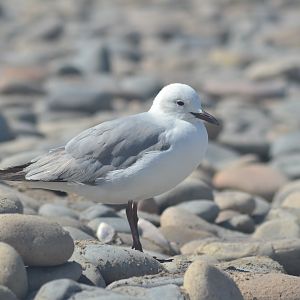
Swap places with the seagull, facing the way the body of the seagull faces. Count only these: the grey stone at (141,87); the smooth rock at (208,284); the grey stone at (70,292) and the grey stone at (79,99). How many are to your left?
2

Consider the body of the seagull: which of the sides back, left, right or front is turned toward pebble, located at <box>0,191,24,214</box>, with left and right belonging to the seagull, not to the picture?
back

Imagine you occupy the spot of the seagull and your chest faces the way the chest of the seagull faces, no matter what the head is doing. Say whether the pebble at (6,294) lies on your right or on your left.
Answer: on your right

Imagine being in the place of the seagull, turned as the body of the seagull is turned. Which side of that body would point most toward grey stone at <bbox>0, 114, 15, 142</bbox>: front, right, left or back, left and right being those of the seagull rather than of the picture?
left

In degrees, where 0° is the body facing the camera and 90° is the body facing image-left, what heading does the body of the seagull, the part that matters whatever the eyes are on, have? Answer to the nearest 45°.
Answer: approximately 270°

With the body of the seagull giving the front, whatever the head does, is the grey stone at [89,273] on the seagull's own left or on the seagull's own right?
on the seagull's own right

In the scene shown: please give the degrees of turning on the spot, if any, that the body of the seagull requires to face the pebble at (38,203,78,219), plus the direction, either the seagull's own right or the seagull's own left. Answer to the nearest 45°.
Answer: approximately 135° to the seagull's own left

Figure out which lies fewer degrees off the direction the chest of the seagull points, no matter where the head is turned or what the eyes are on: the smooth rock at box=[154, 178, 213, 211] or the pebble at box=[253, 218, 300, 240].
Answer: the pebble

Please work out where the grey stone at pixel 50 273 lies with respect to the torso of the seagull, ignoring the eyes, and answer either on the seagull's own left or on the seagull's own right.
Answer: on the seagull's own right

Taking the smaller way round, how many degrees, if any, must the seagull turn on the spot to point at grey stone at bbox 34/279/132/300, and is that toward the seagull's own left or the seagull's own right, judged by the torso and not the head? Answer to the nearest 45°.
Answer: approximately 90° to the seagull's own right

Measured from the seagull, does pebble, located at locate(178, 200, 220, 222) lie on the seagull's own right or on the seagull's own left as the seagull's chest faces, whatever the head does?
on the seagull's own left

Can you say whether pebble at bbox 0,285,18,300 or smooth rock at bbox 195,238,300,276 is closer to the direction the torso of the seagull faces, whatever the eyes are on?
the smooth rock
